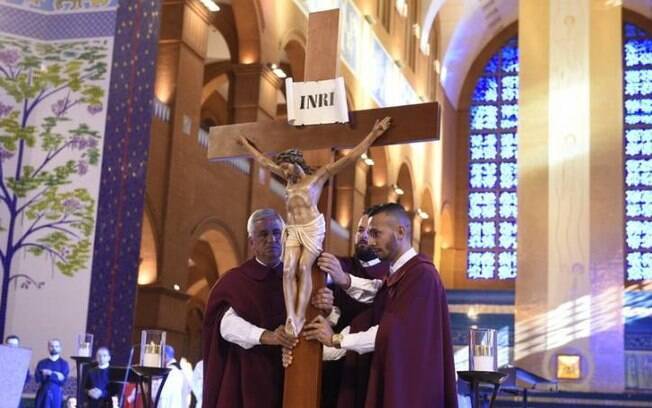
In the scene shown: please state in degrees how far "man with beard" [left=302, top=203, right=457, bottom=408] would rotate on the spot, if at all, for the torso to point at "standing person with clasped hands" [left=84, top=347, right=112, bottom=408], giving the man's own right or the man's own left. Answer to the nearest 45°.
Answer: approximately 45° to the man's own right

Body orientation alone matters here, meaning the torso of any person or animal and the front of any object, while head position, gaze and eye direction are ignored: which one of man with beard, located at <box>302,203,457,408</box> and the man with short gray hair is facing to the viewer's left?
the man with beard

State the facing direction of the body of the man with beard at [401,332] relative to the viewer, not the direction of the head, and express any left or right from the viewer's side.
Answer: facing to the left of the viewer

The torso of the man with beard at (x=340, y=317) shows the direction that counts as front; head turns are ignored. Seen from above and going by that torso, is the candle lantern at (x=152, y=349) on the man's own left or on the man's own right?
on the man's own right

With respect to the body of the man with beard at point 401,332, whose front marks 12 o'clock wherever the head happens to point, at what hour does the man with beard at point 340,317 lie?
the man with beard at point 340,317 is roughly at 2 o'clock from the man with beard at point 401,332.

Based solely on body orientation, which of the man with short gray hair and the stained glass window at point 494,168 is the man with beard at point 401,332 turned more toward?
the man with short gray hair

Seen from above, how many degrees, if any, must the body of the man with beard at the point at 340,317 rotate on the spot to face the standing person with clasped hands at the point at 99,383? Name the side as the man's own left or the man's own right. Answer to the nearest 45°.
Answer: approximately 90° to the man's own right

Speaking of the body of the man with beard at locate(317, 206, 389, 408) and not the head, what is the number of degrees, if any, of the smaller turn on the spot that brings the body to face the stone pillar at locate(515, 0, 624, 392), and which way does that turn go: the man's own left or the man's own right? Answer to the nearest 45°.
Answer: approximately 135° to the man's own right

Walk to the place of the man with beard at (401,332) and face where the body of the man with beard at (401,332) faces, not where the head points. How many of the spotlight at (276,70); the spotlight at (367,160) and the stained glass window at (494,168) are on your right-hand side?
3

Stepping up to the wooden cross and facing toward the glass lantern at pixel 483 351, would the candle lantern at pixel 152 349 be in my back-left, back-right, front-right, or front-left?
back-left

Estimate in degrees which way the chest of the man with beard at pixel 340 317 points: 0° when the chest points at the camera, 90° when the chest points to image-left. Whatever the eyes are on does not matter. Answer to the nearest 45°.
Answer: approximately 45°

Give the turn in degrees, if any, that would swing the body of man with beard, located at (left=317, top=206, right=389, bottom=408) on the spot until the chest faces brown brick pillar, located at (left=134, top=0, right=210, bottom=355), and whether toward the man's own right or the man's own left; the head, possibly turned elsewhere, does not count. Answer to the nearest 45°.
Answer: approximately 135° to the man's own right

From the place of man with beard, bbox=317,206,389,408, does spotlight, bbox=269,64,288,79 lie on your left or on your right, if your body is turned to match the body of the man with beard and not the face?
on your right

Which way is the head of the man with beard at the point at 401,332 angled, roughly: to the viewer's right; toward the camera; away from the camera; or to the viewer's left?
to the viewer's left

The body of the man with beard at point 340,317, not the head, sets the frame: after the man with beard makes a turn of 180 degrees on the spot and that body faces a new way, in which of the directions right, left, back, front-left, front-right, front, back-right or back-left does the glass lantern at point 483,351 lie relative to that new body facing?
front-right

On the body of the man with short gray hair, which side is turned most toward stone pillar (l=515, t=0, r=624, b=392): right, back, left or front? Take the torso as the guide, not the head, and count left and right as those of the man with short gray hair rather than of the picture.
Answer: left

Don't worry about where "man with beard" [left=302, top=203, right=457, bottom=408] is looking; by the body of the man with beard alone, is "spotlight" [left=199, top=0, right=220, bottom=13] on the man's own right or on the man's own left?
on the man's own right
